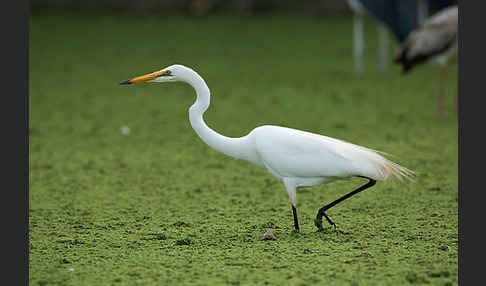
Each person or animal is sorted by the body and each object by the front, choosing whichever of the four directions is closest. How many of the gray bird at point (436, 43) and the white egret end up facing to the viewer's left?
1

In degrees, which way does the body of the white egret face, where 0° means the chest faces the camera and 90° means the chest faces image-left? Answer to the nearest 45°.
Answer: approximately 90°

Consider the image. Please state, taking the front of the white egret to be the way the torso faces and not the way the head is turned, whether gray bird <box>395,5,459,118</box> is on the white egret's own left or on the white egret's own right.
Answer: on the white egret's own right

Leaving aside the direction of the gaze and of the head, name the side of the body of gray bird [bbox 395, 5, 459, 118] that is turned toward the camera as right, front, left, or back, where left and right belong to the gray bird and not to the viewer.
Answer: right

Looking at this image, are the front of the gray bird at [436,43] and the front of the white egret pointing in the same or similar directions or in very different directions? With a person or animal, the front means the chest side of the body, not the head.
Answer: very different directions

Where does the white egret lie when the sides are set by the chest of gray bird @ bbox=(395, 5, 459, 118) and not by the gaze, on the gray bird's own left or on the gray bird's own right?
on the gray bird's own right
